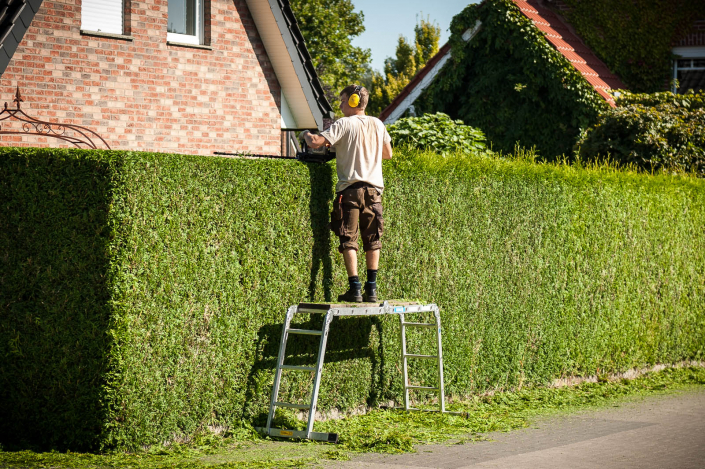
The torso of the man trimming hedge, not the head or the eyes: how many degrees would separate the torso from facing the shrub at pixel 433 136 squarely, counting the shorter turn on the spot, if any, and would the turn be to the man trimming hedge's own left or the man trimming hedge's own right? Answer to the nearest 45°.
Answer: approximately 45° to the man trimming hedge's own right

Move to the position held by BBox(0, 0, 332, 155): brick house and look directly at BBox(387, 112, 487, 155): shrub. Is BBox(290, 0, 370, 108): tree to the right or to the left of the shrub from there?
left

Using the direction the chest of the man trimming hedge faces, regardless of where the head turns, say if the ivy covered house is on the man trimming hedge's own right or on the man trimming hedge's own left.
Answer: on the man trimming hedge's own right

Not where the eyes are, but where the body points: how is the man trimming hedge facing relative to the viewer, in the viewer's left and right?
facing away from the viewer and to the left of the viewer

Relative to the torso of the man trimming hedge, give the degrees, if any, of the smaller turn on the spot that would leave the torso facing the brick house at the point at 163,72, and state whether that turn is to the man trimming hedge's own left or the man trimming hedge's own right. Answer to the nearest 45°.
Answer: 0° — they already face it

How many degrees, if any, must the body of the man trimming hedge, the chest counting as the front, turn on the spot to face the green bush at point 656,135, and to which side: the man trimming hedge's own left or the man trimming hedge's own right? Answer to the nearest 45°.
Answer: approximately 90° to the man trimming hedge's own right
